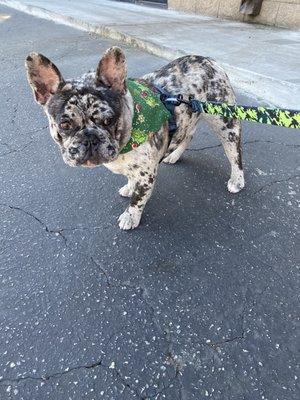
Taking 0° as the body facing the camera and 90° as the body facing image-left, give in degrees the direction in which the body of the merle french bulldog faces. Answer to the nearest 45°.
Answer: approximately 45°
